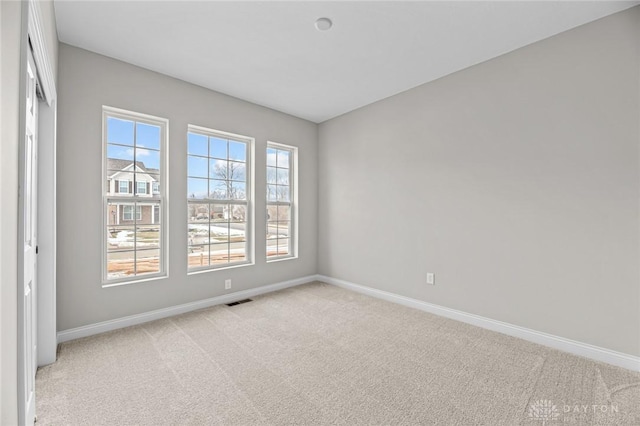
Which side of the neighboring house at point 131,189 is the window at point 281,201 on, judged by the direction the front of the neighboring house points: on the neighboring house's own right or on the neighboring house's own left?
on the neighboring house's own left

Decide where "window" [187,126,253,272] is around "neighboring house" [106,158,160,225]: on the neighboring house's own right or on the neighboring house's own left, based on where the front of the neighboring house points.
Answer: on the neighboring house's own left

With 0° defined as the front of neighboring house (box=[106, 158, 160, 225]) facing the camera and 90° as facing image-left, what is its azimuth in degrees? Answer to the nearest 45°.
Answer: approximately 0°

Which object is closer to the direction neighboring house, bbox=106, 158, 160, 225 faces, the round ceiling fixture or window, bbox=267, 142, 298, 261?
the round ceiling fixture

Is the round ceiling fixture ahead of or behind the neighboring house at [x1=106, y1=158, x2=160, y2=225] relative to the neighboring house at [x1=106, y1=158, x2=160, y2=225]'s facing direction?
ahead

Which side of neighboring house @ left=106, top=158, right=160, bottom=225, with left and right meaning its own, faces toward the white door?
front

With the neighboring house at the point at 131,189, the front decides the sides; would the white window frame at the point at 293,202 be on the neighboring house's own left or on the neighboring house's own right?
on the neighboring house's own left
